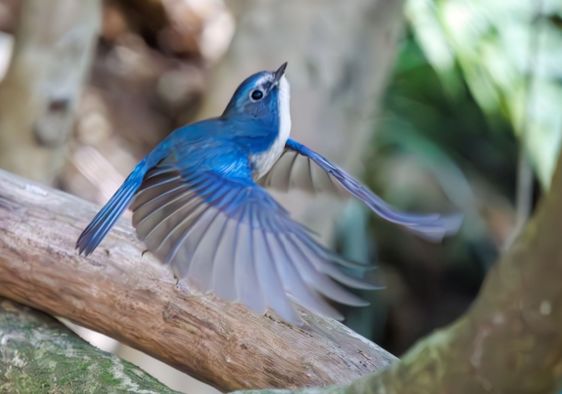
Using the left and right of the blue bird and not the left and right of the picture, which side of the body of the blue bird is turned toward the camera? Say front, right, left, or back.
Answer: right

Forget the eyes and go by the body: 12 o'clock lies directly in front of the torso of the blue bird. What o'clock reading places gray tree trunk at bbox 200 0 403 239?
The gray tree trunk is roughly at 9 o'clock from the blue bird.
